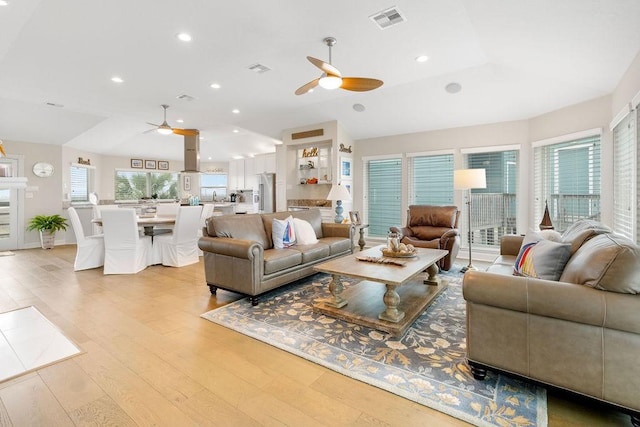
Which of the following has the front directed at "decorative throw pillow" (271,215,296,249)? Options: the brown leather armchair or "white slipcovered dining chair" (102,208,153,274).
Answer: the brown leather armchair

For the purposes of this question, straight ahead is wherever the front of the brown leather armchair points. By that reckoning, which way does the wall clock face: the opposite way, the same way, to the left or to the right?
to the left

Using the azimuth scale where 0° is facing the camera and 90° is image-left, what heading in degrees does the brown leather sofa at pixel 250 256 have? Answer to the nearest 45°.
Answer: approximately 315°

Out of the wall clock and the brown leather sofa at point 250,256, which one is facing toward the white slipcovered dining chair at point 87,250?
the wall clock

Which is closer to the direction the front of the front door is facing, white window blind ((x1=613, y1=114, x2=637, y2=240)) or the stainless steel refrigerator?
the white window blind

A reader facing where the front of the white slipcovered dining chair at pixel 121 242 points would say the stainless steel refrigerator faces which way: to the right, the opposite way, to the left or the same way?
the opposite way
